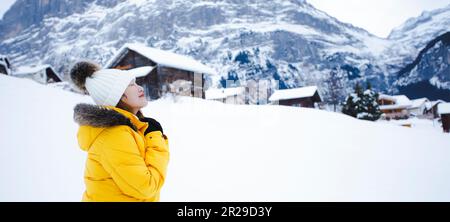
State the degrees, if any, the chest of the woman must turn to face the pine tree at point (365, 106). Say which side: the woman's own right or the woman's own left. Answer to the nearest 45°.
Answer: approximately 45° to the woman's own left

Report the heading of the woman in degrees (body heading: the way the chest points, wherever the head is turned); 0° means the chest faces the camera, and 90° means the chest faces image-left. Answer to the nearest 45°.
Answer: approximately 270°

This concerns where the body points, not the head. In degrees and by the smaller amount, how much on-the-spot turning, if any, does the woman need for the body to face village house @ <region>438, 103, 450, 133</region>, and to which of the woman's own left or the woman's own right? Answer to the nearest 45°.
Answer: approximately 45° to the woman's own left

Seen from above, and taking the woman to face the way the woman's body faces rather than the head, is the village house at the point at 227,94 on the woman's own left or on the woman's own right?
on the woman's own left

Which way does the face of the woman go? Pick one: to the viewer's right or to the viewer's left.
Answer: to the viewer's right
